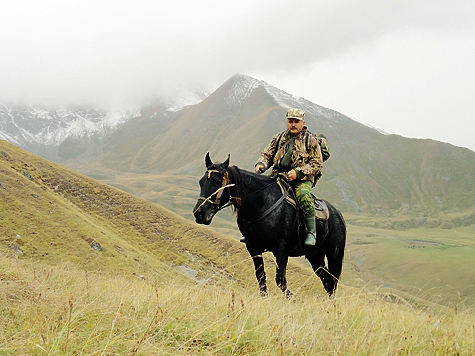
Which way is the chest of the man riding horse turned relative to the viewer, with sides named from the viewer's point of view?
facing the viewer and to the left of the viewer

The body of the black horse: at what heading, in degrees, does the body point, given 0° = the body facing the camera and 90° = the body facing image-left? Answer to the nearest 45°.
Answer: approximately 45°
